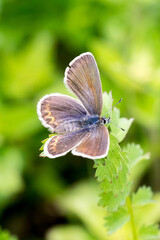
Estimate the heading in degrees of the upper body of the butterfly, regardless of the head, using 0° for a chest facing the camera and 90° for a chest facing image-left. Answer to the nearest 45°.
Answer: approximately 270°
